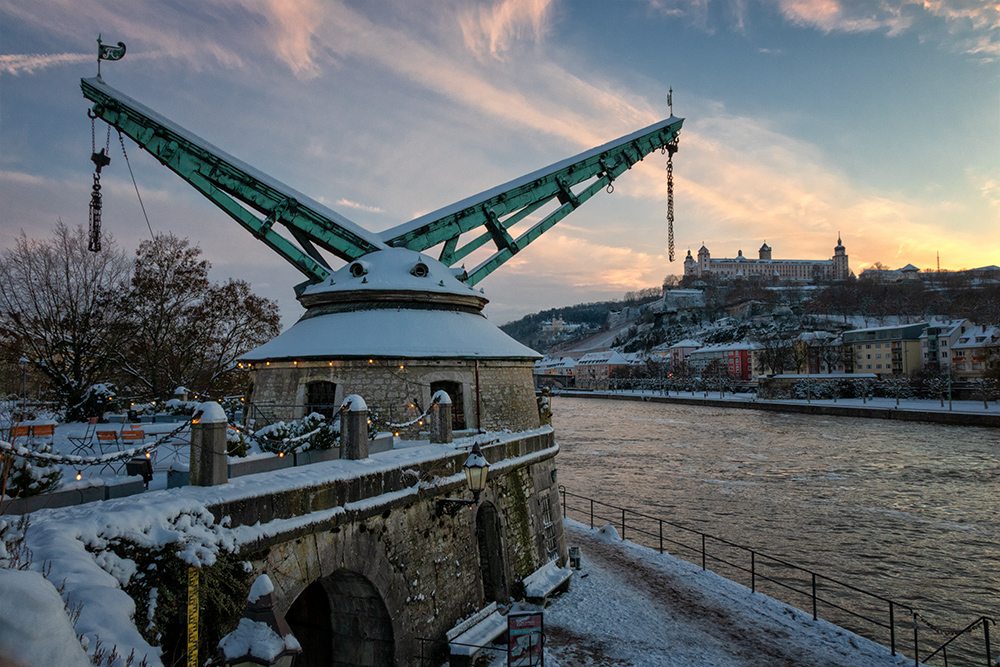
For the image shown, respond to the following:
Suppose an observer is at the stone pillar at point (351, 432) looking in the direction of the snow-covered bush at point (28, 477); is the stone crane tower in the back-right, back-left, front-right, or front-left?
back-right

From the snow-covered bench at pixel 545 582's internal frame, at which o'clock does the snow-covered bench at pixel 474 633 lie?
the snow-covered bench at pixel 474 633 is roughly at 2 o'clock from the snow-covered bench at pixel 545 582.

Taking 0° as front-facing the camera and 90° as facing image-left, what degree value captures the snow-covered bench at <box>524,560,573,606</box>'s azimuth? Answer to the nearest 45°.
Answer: approximately 315°

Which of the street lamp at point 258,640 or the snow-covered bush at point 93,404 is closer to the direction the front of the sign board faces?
the street lamp

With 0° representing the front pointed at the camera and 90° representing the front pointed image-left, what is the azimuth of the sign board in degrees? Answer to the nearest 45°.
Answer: approximately 0°

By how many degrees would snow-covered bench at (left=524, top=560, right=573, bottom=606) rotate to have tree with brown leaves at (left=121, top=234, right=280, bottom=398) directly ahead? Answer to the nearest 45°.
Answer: approximately 180°
